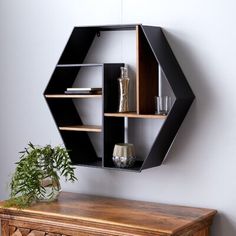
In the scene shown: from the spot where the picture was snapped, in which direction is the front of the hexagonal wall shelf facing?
facing the viewer and to the left of the viewer
